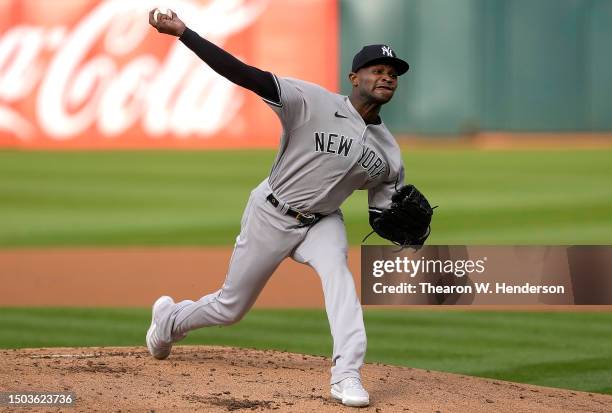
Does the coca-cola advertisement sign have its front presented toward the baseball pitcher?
yes

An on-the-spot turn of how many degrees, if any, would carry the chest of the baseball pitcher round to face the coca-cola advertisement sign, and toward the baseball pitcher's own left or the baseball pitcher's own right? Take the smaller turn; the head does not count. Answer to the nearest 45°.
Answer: approximately 135° to the baseball pitcher's own left

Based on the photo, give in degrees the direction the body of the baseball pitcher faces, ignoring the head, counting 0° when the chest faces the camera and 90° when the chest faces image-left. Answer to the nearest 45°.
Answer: approximately 315°

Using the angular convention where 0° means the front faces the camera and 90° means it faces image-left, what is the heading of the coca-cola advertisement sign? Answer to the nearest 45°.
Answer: approximately 0°
